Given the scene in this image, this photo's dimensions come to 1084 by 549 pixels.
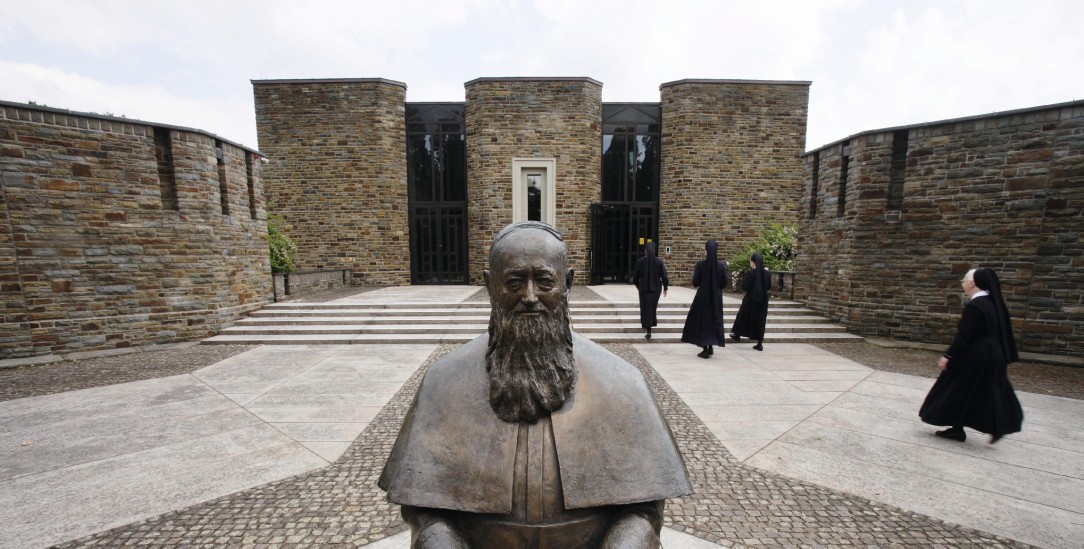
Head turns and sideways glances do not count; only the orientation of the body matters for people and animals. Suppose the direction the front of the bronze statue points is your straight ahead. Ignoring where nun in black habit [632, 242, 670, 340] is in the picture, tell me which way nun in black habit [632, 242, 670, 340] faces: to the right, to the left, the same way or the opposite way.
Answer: the opposite way

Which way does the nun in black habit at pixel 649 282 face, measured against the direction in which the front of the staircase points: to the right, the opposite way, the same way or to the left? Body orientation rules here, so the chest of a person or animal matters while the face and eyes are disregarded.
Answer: the opposite way

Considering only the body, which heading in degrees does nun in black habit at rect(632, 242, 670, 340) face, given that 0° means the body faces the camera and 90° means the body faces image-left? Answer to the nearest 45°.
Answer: approximately 180°

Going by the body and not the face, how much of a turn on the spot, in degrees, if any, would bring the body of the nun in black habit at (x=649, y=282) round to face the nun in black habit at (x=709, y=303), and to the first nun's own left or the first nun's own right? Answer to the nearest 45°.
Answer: approximately 135° to the first nun's own right

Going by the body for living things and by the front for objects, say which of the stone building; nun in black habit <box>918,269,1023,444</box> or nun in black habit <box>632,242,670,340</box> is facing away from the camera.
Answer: nun in black habit <box>632,242,670,340</box>

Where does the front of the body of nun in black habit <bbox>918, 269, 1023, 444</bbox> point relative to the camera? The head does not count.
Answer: to the viewer's left

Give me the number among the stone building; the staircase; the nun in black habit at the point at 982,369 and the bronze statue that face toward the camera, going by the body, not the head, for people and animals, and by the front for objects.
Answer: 3

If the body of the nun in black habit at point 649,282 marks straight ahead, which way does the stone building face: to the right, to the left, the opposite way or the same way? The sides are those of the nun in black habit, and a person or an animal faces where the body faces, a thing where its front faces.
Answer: the opposite way

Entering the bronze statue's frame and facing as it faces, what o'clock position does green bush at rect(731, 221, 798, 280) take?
The green bush is roughly at 7 o'clock from the bronze statue.

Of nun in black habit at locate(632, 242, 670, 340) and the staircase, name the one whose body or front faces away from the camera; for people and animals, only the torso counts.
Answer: the nun in black habit

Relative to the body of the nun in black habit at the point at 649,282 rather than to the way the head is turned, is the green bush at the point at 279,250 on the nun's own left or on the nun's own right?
on the nun's own left

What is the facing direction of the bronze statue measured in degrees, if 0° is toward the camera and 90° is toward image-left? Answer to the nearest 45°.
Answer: approximately 0°

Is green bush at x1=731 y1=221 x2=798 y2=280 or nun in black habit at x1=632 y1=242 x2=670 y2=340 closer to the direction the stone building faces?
the nun in black habit
